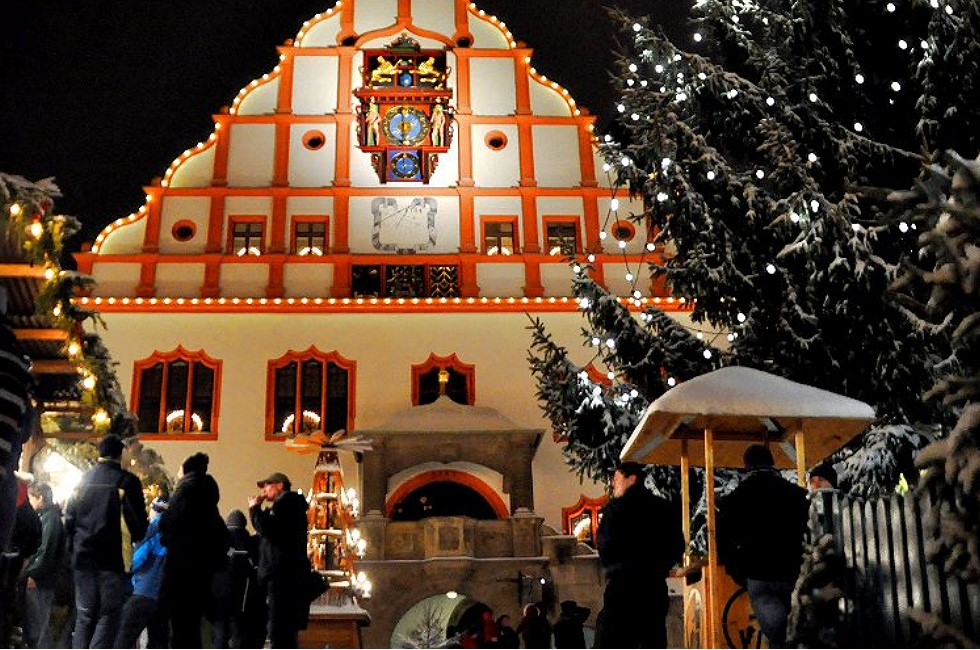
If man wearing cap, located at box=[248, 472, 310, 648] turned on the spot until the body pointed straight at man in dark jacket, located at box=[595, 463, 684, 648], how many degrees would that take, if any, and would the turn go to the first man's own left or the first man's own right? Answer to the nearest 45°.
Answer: approximately 135° to the first man's own left

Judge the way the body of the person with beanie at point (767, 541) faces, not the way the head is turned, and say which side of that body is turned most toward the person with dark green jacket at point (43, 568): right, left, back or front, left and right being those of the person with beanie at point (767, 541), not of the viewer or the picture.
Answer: left

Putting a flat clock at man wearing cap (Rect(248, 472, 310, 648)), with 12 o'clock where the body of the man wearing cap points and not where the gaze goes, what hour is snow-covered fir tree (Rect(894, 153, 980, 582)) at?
The snow-covered fir tree is roughly at 8 o'clock from the man wearing cap.

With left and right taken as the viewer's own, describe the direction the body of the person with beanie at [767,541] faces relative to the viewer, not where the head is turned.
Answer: facing away from the viewer

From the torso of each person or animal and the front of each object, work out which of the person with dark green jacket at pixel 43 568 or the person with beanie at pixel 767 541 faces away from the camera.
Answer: the person with beanie at pixel 767 541

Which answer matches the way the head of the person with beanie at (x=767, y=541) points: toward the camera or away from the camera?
away from the camera

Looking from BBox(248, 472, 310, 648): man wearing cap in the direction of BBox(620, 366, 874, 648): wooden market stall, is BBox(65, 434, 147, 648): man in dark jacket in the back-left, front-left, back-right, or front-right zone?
back-right

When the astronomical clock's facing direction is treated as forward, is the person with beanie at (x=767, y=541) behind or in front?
in front

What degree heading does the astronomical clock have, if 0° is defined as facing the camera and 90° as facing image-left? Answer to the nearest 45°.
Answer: approximately 0°

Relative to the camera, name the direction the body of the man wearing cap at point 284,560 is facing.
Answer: to the viewer's left

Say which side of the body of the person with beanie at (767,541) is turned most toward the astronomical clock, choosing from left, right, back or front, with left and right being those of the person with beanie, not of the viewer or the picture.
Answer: front

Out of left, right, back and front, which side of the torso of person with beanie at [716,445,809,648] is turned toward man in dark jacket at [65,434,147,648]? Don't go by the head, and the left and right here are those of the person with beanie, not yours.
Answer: left

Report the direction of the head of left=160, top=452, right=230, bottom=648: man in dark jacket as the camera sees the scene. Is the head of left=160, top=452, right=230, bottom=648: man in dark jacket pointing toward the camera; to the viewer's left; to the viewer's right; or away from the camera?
away from the camera

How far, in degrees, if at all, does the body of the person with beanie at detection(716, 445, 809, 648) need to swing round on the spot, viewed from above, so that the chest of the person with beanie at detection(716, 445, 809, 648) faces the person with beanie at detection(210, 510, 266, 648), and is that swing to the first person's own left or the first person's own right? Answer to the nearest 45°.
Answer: approximately 90° to the first person's own left
